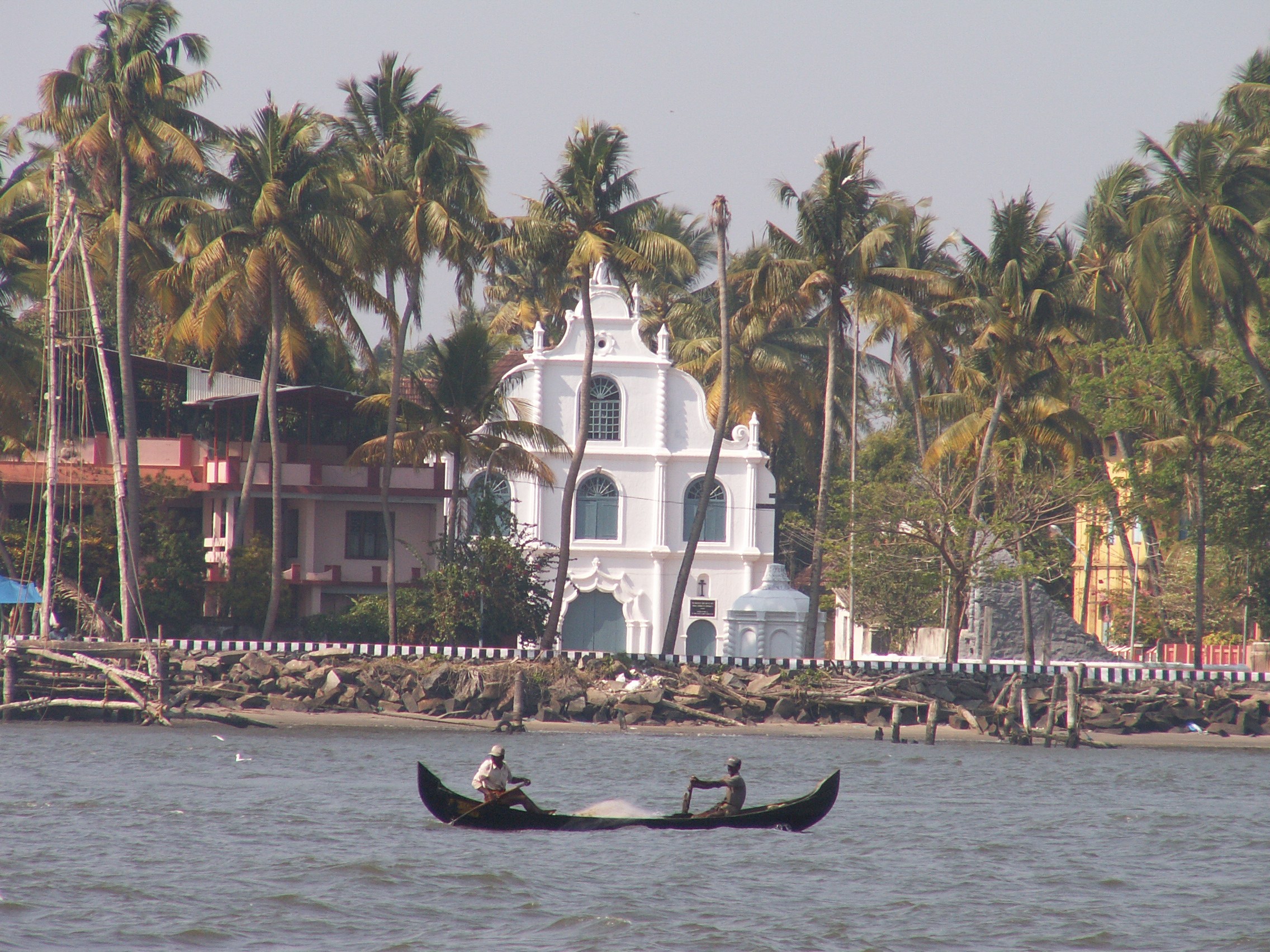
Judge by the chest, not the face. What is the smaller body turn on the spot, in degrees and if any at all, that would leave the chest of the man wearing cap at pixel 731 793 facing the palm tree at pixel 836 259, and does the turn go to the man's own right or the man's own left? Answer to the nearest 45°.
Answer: approximately 90° to the man's own right

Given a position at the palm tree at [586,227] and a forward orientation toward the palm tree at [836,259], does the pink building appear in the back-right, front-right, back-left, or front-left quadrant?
back-left

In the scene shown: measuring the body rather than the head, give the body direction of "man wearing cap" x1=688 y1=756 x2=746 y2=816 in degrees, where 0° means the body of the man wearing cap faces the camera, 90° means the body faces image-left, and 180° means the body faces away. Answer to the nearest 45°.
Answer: approximately 90°

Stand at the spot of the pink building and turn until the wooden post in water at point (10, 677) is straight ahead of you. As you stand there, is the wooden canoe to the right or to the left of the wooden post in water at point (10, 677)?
left

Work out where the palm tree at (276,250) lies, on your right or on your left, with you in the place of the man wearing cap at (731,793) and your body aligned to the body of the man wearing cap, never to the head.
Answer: on your right

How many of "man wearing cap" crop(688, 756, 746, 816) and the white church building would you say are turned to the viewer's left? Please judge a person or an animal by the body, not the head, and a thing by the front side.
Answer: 1

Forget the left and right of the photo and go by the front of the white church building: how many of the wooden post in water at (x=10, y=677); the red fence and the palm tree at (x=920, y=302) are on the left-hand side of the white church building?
2

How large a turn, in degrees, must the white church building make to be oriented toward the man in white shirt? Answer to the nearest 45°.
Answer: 0° — it already faces them

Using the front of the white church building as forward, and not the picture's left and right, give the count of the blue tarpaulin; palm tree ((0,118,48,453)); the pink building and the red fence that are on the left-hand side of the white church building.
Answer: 1

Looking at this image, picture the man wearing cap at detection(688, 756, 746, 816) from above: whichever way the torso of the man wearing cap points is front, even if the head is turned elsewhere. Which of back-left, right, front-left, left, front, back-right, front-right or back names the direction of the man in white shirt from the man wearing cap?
front

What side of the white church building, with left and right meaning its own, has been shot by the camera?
front

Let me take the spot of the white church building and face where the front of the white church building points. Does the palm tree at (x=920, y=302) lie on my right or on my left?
on my left

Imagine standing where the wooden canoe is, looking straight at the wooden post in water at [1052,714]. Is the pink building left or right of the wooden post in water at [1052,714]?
left

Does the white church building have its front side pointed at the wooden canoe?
yes

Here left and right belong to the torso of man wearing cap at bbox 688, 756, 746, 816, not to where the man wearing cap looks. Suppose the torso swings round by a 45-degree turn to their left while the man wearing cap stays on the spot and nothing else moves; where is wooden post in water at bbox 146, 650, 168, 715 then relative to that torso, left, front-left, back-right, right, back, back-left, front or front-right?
right

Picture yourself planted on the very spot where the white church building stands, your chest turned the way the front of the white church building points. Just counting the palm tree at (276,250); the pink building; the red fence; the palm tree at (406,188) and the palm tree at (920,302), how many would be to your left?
2

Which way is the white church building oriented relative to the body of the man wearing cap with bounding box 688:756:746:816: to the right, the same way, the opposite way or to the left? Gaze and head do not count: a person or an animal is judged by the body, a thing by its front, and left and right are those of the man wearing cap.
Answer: to the left

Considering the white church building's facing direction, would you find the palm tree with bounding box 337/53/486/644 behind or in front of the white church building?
in front

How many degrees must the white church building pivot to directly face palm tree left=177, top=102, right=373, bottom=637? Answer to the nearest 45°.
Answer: approximately 45° to its right
